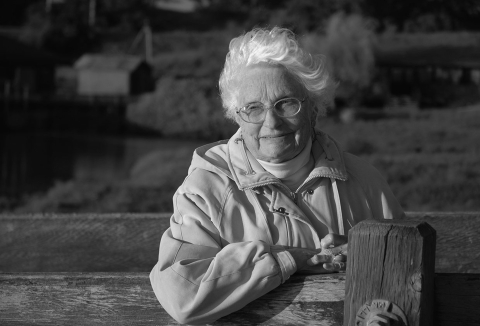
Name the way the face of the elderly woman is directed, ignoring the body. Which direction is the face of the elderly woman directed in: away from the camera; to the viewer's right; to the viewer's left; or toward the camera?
toward the camera

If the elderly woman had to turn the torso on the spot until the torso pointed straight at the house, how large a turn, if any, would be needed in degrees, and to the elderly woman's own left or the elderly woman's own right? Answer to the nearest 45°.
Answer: approximately 180°

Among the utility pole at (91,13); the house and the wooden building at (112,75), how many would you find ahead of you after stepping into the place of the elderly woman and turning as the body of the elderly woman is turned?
0

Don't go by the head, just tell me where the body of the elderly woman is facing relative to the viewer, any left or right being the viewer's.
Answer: facing the viewer

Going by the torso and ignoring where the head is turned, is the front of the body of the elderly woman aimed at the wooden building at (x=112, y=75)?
no
